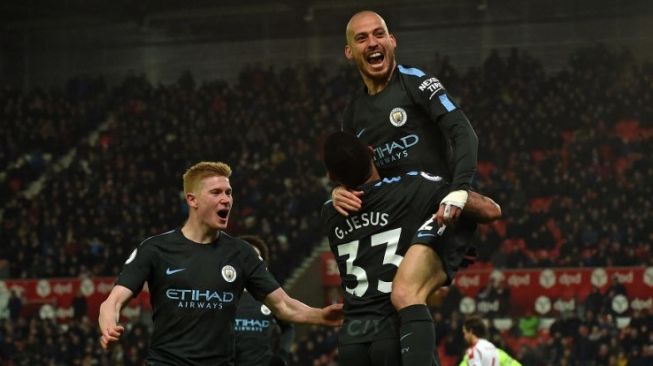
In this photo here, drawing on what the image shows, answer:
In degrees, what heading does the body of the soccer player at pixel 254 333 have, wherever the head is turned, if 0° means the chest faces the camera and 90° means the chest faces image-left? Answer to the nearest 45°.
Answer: approximately 0°

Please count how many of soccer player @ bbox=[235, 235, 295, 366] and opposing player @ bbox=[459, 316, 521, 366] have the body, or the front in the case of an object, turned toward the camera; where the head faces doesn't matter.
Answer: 1

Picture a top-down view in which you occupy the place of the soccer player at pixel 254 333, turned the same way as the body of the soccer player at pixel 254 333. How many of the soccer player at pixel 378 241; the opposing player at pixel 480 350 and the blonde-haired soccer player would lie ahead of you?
2

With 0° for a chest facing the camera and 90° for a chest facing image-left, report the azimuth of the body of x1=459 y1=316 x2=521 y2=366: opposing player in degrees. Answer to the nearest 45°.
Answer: approximately 135°

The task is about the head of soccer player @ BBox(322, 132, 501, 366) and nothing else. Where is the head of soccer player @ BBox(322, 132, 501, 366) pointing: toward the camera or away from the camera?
away from the camera
